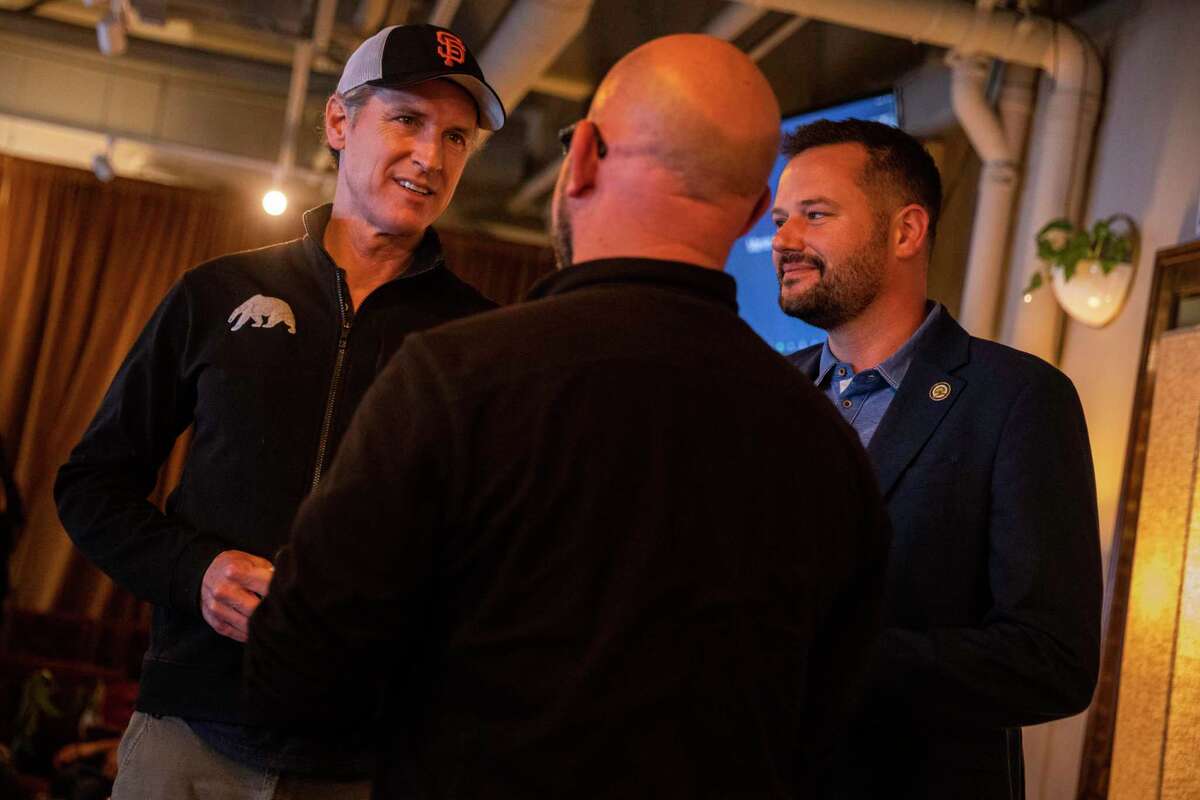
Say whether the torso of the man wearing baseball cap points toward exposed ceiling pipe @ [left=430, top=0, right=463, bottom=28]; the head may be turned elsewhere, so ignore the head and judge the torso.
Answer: no

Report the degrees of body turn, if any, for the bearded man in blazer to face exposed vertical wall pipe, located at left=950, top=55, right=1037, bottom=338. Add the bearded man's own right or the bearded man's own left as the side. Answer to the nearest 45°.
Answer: approximately 135° to the bearded man's own right

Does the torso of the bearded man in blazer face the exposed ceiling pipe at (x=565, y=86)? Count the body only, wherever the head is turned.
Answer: no

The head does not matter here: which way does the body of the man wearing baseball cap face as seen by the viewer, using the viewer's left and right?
facing the viewer and to the right of the viewer

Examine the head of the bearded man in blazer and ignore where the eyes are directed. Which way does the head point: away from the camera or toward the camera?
toward the camera

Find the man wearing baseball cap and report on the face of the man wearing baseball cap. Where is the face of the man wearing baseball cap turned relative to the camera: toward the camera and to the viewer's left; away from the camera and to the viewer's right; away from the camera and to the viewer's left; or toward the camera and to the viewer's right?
toward the camera and to the viewer's right

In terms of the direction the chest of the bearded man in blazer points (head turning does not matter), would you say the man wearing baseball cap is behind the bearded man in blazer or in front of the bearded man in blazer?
in front

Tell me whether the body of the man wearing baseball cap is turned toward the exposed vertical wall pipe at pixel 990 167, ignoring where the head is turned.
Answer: no

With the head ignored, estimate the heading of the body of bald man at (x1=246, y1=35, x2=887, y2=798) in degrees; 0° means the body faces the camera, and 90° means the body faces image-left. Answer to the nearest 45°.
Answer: approximately 180°

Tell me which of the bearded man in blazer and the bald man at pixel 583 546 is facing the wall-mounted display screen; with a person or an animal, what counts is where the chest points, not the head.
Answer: the bald man

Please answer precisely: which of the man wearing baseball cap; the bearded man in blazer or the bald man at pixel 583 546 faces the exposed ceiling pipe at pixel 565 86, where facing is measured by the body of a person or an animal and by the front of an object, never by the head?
the bald man

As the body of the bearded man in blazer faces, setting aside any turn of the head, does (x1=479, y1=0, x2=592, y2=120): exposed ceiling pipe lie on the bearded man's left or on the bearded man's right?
on the bearded man's right

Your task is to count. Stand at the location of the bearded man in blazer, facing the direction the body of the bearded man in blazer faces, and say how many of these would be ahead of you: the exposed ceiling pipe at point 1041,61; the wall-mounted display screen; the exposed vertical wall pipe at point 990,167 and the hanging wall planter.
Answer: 0

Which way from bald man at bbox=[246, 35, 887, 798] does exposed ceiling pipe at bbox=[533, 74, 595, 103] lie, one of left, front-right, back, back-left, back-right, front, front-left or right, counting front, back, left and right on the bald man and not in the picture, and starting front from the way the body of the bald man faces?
front

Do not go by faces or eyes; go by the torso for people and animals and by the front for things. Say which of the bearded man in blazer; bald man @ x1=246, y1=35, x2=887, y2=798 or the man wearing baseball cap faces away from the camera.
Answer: the bald man

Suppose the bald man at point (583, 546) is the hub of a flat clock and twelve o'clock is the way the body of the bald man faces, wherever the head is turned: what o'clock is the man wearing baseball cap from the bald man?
The man wearing baseball cap is roughly at 11 o'clock from the bald man.

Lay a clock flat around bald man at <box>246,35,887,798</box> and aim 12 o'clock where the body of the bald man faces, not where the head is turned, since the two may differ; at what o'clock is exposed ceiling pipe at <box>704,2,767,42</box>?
The exposed ceiling pipe is roughly at 12 o'clock from the bald man.

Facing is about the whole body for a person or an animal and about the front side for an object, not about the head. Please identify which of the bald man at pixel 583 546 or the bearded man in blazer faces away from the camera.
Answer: the bald man
